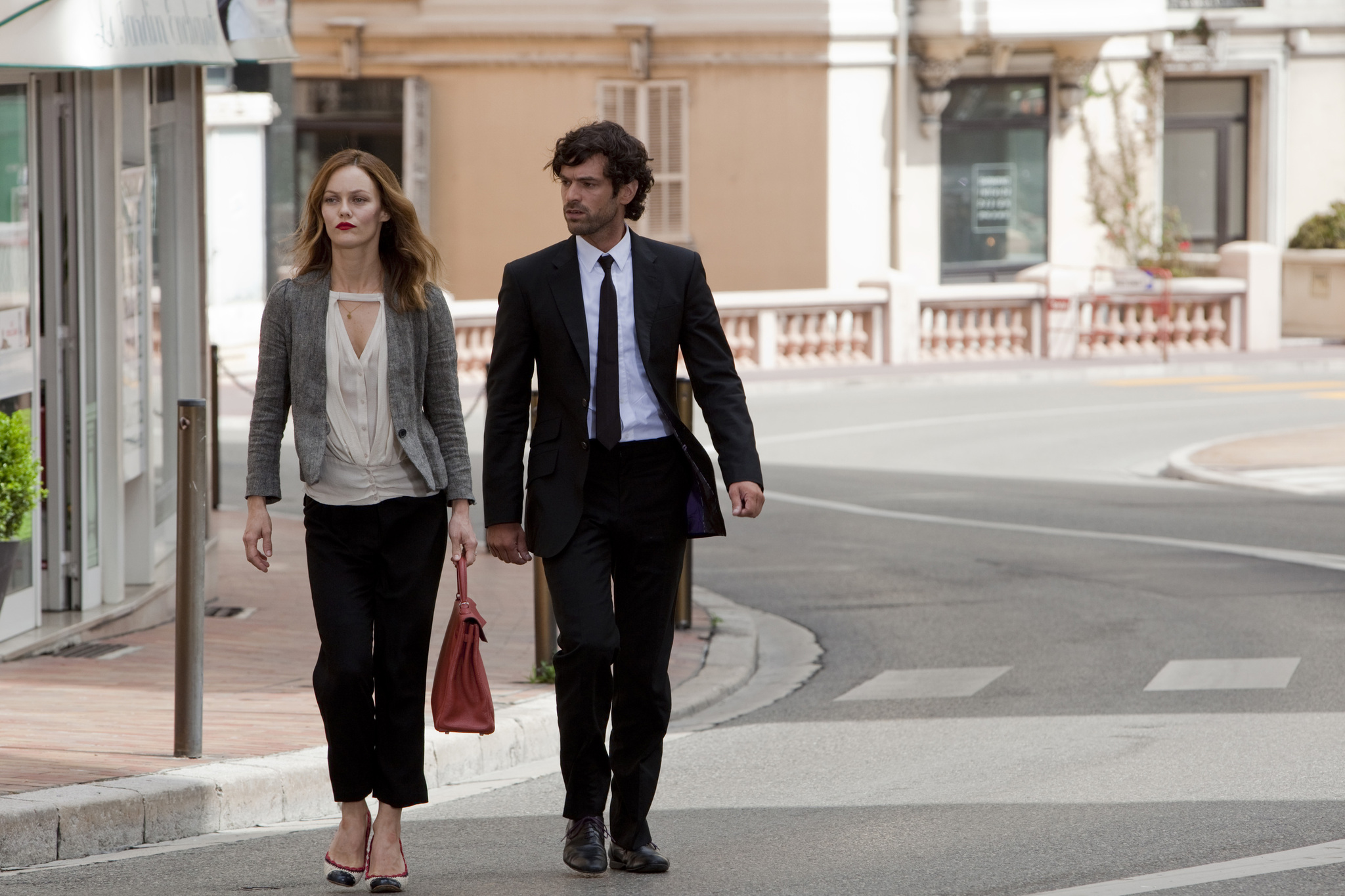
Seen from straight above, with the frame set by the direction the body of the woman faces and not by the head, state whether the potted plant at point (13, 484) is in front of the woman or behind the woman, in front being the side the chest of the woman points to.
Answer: behind

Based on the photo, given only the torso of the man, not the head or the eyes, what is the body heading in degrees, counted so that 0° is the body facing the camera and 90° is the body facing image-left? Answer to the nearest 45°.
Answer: approximately 0°

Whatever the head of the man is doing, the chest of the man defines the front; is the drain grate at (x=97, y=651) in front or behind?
behind

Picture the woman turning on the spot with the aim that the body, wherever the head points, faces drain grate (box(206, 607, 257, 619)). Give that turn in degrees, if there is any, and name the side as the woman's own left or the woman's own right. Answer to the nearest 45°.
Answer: approximately 180°

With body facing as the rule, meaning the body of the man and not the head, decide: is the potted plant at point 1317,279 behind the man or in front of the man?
behind

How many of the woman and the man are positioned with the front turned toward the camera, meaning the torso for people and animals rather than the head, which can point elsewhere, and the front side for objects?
2
